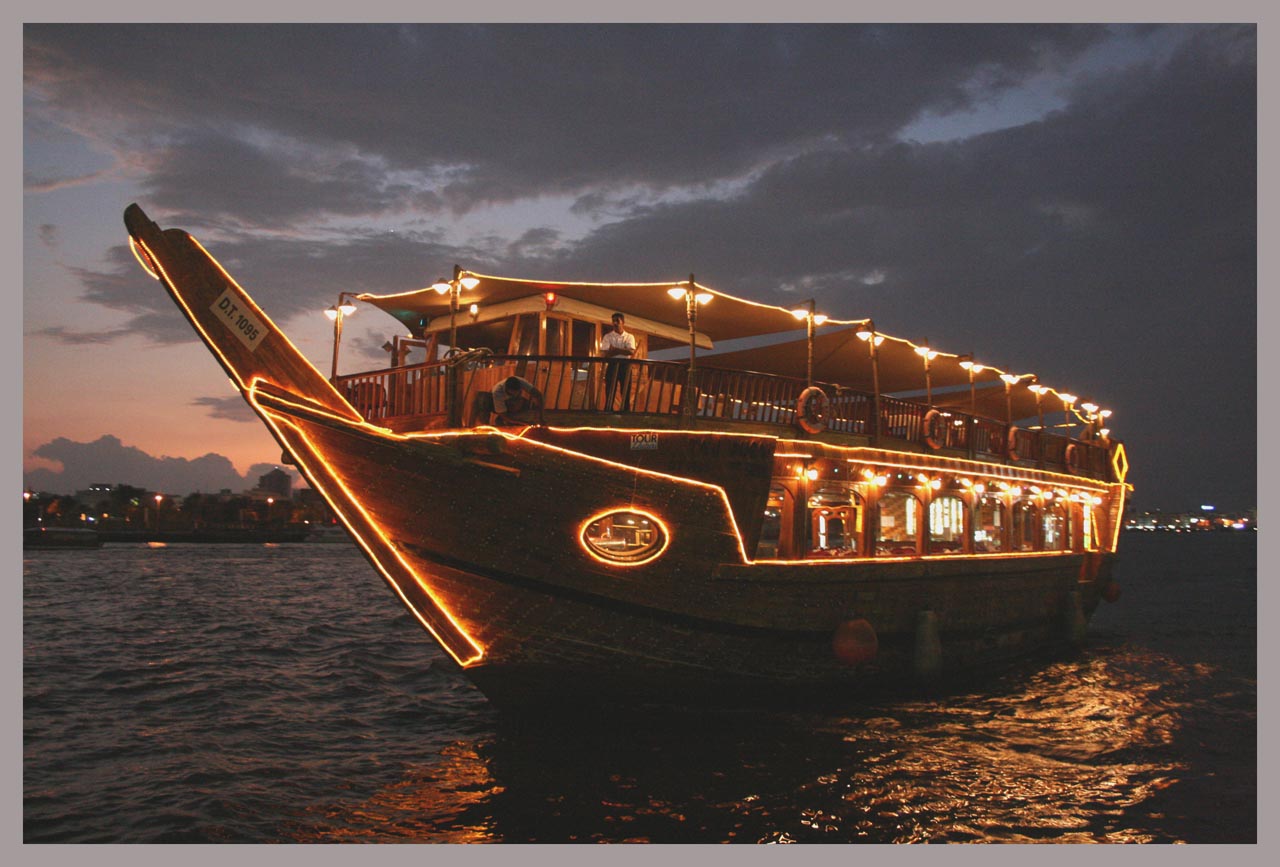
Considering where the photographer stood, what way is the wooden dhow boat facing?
facing the viewer and to the left of the viewer
